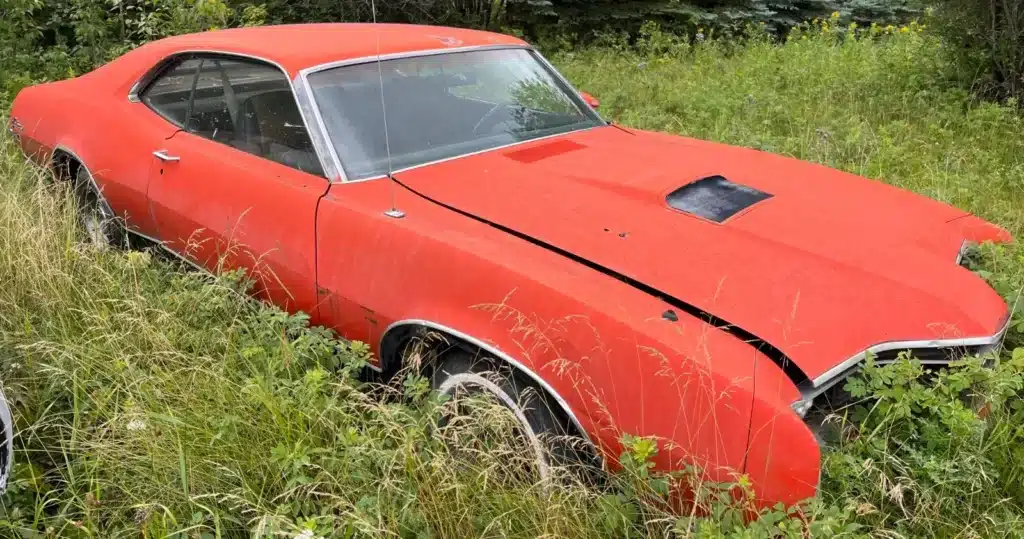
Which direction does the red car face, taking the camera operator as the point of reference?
facing the viewer and to the right of the viewer
